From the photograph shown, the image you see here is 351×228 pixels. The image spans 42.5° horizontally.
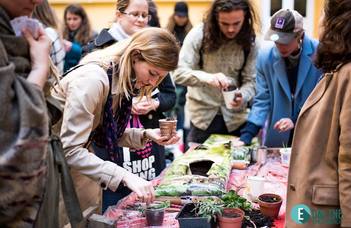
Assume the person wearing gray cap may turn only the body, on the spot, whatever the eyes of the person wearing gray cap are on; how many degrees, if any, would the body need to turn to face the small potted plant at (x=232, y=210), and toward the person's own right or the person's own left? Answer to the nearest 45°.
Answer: approximately 45° to the person's own left

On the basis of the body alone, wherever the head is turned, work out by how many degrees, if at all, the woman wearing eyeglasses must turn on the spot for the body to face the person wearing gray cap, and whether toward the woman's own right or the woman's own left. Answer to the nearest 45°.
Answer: approximately 45° to the woman's own left

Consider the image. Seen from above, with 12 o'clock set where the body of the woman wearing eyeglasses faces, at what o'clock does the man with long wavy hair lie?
The man with long wavy hair is roughly at 10 o'clock from the woman wearing eyeglasses.

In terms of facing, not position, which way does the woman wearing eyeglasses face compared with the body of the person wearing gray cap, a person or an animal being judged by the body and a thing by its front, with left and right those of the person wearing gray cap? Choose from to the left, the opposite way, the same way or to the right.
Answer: to the left

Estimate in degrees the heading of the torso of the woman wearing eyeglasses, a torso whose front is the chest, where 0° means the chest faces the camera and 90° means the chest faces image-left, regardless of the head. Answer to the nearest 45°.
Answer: approximately 315°

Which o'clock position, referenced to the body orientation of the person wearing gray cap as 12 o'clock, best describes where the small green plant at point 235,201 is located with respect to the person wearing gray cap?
The small green plant is roughly at 11 o'clock from the person wearing gray cap.

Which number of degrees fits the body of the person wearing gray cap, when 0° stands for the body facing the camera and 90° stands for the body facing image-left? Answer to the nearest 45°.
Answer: approximately 45°
